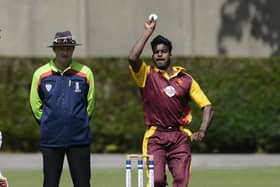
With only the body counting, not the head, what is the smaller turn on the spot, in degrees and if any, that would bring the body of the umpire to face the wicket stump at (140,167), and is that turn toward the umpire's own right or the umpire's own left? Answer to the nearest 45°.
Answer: approximately 45° to the umpire's own left

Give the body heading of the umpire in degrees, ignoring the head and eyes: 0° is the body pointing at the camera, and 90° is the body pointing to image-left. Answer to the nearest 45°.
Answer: approximately 0°
